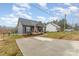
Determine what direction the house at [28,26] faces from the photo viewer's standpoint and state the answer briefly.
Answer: facing the viewer and to the right of the viewer

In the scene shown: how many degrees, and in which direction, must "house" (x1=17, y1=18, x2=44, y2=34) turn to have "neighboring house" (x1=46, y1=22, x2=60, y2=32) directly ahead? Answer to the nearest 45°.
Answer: approximately 45° to its left
